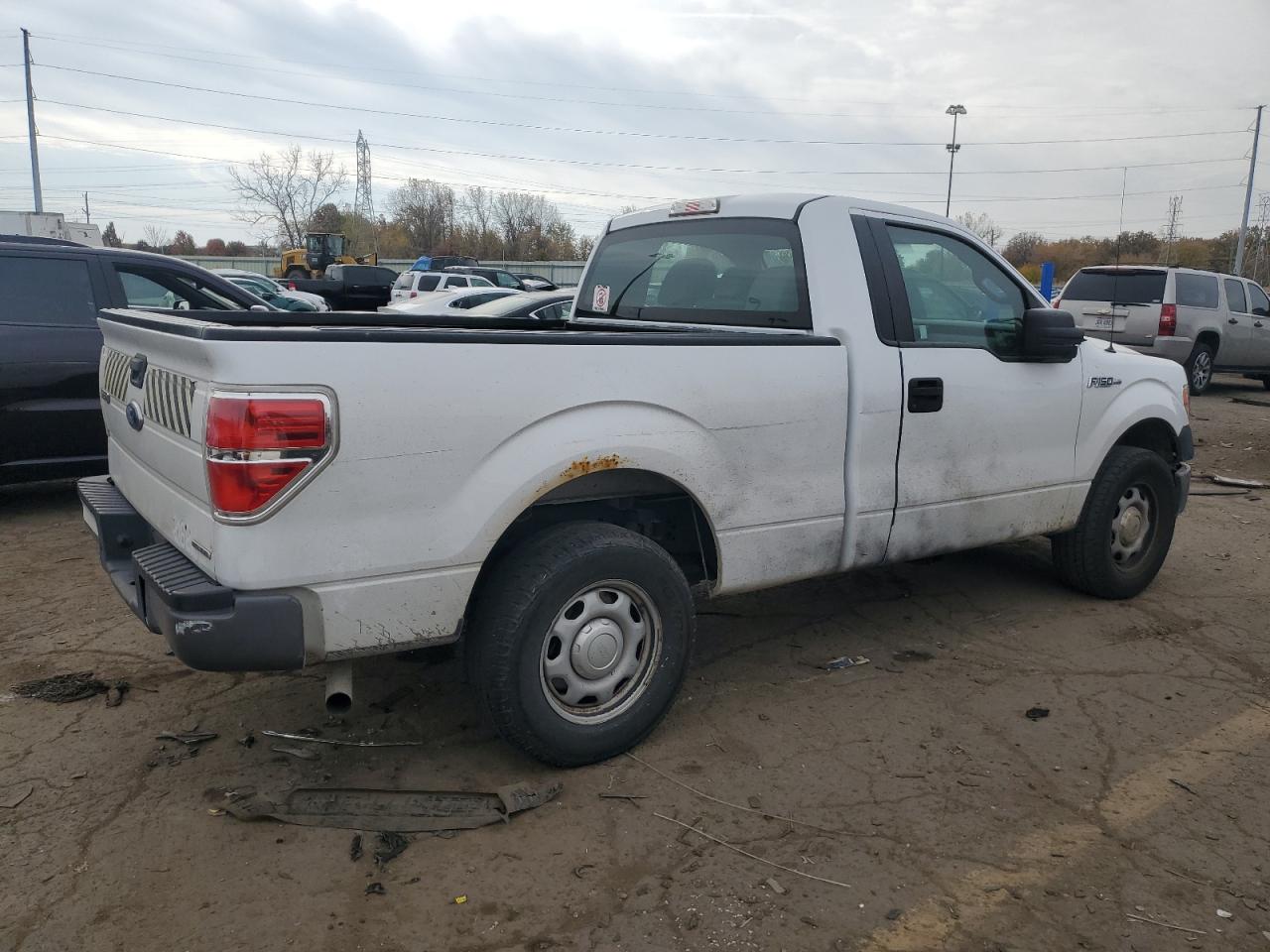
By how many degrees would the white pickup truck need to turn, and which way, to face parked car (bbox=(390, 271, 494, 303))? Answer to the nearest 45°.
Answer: approximately 45° to its left

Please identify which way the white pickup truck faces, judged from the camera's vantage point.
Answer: facing away from the viewer and to the right of the viewer

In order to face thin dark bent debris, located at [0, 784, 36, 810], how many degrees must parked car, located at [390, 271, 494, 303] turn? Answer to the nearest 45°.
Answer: approximately 135° to its right

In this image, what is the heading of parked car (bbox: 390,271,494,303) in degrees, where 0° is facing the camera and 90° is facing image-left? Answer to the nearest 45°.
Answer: approximately 225°

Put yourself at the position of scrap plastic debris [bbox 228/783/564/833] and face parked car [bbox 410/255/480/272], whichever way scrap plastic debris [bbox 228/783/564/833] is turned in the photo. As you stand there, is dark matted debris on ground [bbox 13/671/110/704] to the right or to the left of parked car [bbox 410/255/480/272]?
left

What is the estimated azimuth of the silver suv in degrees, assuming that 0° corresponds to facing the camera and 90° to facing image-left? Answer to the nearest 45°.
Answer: approximately 225°
